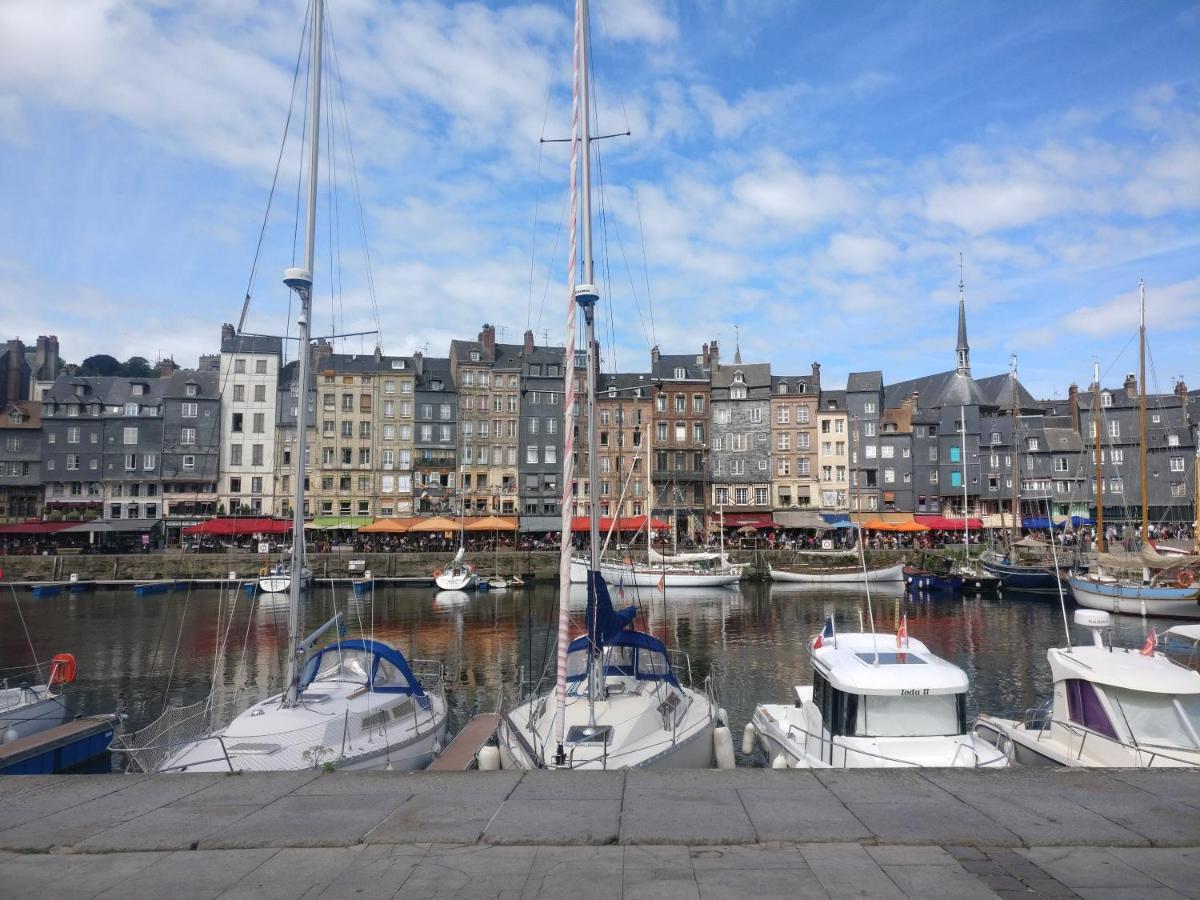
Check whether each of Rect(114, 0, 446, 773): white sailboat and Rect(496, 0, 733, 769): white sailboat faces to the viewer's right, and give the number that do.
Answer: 0

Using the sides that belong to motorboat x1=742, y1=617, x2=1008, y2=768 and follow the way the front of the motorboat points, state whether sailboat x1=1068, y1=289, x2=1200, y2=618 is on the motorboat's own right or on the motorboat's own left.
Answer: on the motorboat's own left

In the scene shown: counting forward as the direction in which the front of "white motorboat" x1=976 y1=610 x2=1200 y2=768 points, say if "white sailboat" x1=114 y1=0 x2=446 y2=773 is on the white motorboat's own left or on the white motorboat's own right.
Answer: on the white motorboat's own right

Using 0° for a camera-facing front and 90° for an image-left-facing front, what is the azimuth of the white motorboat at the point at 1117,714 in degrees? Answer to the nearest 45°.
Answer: approximately 315°

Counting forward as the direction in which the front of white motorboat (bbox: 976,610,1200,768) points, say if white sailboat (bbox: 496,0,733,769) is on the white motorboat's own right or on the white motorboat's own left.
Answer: on the white motorboat's own right

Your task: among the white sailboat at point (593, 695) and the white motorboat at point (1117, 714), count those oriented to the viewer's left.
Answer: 0
